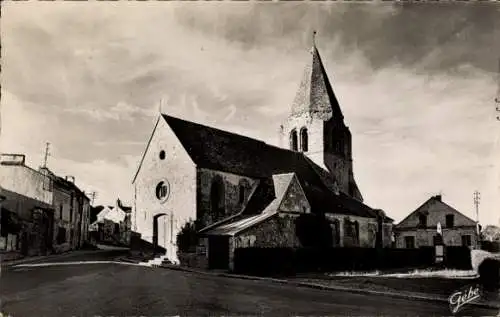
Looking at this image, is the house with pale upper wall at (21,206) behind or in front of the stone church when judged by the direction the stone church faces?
in front

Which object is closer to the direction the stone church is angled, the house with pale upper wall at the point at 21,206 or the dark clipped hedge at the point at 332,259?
the house with pale upper wall

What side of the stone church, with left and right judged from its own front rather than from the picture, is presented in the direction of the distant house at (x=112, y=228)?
right

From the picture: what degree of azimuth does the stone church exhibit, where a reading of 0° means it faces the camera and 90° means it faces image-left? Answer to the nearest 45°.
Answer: approximately 45°
